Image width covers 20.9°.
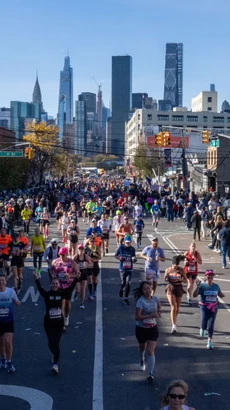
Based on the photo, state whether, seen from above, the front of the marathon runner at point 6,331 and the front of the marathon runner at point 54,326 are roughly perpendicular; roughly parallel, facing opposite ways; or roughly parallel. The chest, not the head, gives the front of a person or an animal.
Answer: roughly parallel

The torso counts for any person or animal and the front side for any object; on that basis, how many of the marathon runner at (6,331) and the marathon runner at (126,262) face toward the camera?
2

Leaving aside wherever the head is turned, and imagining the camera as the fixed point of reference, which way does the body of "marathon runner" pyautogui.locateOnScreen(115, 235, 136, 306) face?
toward the camera

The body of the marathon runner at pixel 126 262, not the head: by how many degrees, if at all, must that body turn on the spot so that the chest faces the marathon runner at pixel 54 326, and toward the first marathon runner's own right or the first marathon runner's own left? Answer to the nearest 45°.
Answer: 0° — they already face them

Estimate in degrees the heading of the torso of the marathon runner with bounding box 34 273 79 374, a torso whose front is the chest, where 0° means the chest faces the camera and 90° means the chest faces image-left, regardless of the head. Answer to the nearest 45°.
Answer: approximately 0°

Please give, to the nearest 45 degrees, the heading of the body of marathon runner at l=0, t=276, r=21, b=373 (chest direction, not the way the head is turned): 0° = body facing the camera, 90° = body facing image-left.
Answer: approximately 0°

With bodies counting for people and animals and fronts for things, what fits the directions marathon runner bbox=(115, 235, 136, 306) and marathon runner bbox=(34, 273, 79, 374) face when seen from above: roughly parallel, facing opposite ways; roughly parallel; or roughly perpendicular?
roughly parallel

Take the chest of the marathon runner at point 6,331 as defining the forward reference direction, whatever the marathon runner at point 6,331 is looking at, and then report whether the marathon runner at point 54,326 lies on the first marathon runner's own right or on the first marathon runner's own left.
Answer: on the first marathon runner's own left

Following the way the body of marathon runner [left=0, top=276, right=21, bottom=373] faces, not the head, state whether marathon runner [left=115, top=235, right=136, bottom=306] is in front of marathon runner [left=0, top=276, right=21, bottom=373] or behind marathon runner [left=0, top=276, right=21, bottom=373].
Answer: behind

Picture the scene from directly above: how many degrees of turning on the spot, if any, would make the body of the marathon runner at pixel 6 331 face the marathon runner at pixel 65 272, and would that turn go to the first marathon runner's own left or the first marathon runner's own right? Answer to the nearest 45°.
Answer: approximately 180°

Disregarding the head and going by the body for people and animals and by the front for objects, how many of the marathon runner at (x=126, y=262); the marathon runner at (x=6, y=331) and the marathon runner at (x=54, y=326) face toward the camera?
3
